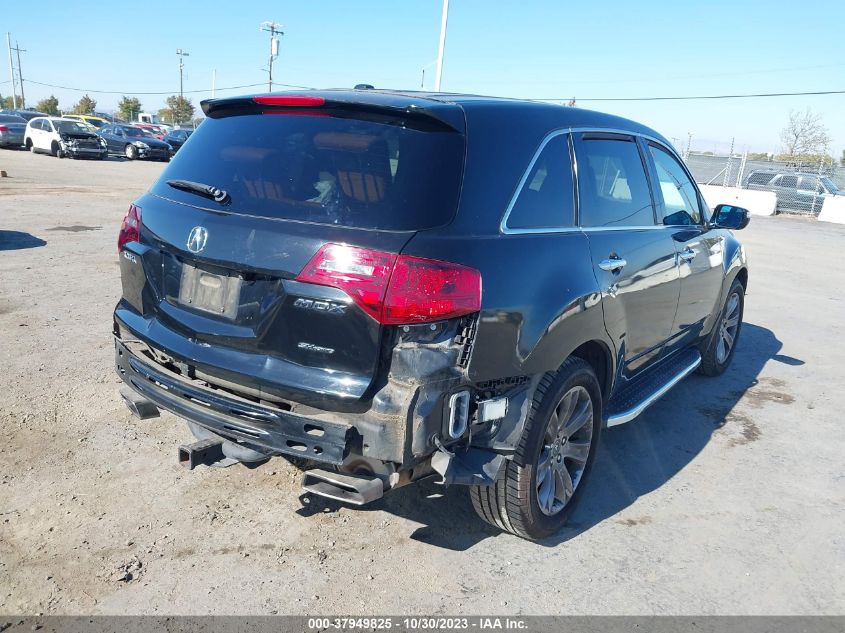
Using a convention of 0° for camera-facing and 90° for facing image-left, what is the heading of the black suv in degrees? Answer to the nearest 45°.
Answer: approximately 225°

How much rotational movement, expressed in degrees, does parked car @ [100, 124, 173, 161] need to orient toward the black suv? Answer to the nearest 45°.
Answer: approximately 45° to its right

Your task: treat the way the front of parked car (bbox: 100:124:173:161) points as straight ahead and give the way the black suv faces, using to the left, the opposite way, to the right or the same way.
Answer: to the left

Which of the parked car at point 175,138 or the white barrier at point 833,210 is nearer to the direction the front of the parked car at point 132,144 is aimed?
the white barrier

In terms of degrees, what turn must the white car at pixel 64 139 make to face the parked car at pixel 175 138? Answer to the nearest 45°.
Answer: approximately 90° to its left

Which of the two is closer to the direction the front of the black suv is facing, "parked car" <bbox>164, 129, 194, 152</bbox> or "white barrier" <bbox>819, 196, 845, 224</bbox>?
the white barrier

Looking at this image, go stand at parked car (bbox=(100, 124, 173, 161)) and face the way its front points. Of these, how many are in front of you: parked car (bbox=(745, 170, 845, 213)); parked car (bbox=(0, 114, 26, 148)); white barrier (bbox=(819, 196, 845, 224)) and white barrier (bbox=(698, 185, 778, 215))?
3
